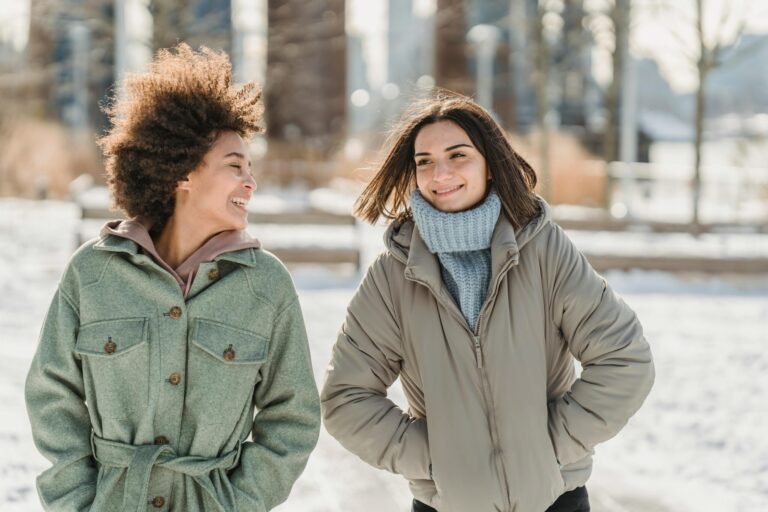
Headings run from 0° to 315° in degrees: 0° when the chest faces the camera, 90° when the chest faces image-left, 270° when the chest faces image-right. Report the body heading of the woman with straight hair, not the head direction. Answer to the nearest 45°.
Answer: approximately 0°

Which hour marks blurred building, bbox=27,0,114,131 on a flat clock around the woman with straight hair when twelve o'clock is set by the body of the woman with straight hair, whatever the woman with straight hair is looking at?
The blurred building is roughly at 5 o'clock from the woman with straight hair.

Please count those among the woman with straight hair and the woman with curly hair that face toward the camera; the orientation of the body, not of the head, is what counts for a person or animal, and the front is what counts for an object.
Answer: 2

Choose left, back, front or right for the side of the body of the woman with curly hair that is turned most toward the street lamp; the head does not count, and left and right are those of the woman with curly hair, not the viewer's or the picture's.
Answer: back

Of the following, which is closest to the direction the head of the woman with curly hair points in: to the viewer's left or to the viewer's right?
to the viewer's right

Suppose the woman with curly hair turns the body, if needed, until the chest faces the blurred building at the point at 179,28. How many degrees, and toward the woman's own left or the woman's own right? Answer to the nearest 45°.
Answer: approximately 180°

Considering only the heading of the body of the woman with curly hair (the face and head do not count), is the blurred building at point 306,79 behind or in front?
behind

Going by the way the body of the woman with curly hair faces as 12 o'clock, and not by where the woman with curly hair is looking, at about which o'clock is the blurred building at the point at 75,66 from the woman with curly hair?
The blurred building is roughly at 6 o'clock from the woman with curly hair.

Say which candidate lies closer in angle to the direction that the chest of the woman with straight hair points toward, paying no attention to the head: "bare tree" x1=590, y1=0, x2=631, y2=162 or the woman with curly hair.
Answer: the woman with curly hair

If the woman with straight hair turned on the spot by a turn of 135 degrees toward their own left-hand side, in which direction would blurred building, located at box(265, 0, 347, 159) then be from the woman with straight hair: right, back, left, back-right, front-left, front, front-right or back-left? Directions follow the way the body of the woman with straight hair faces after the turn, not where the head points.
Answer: front-left

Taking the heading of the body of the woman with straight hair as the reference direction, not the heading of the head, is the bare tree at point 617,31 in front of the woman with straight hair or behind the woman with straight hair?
behind

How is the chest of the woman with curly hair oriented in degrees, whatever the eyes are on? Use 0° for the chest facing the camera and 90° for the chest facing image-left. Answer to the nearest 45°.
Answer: approximately 0°

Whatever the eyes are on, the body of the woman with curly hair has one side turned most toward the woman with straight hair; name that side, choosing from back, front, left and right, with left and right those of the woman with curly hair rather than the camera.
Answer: left
